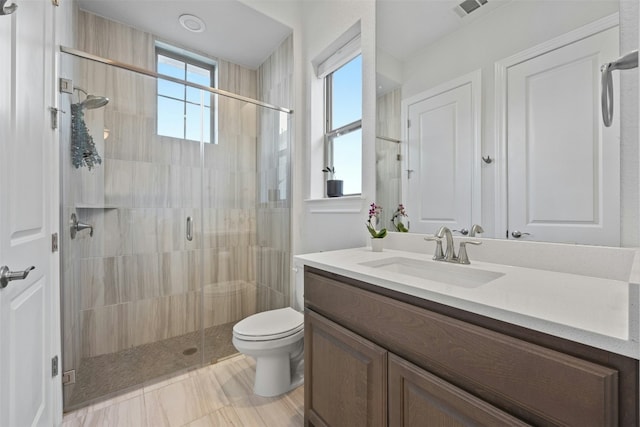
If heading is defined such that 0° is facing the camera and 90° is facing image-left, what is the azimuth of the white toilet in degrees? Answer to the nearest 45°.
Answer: approximately 45°

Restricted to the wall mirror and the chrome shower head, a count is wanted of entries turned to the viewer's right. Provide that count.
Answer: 1

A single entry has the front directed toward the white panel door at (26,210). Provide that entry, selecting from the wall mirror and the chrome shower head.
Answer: the wall mirror

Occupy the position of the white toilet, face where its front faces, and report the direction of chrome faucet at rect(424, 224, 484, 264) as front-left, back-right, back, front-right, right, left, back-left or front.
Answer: left

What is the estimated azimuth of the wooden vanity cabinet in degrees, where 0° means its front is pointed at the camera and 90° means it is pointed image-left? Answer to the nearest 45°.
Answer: approximately 45°

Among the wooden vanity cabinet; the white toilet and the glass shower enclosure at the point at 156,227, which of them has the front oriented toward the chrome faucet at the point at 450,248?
the glass shower enclosure

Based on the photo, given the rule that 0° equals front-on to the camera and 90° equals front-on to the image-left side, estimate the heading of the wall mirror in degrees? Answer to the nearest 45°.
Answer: approximately 45°

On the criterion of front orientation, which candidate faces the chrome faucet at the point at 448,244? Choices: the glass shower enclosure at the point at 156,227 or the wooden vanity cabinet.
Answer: the glass shower enclosure

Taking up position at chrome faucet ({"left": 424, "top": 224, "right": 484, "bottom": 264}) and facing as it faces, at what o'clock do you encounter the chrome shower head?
The chrome shower head is roughly at 1 o'clock from the chrome faucet.

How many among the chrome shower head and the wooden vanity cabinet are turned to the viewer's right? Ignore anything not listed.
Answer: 1
